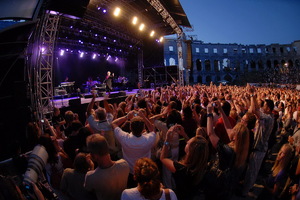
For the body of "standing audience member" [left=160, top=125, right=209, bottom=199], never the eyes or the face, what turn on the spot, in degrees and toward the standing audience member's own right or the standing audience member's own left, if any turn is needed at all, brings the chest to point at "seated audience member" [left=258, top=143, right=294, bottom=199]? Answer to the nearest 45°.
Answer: approximately 90° to the standing audience member's own right

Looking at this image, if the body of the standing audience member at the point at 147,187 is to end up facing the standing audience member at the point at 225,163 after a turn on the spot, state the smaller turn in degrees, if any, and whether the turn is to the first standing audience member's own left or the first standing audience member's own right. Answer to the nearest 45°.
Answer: approximately 45° to the first standing audience member's own right

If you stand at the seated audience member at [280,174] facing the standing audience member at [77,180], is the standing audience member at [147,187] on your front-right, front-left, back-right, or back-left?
front-left

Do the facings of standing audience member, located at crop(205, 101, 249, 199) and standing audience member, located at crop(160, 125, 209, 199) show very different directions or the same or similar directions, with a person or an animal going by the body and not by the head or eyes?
same or similar directions

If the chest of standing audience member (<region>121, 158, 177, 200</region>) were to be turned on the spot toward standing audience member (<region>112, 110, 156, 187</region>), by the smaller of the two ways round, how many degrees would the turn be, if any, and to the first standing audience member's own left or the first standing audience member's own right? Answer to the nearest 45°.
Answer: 0° — they already face them

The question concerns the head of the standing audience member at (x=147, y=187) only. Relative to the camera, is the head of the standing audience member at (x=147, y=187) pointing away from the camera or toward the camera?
away from the camera

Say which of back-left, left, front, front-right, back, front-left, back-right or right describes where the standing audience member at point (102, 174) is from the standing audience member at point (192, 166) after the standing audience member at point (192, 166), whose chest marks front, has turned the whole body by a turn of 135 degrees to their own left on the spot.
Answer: right

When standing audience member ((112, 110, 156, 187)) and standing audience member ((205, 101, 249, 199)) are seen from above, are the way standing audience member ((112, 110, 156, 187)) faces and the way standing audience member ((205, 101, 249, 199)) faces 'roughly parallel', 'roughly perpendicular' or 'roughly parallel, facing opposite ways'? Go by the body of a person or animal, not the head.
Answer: roughly parallel

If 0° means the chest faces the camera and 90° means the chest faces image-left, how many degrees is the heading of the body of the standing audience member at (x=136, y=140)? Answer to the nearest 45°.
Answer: approximately 180°

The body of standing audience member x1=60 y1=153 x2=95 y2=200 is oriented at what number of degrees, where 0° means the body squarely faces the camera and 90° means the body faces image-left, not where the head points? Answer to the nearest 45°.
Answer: approximately 225°

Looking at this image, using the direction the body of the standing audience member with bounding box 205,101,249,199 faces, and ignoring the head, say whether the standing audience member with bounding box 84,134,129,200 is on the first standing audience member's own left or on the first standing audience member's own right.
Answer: on the first standing audience member's own left

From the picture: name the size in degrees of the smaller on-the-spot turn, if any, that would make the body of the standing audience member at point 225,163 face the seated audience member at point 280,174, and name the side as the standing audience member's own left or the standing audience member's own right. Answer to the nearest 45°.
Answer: approximately 90° to the standing audience member's own right

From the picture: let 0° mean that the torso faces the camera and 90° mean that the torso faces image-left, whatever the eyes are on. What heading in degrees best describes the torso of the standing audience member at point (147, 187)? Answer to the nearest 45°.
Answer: approximately 180°

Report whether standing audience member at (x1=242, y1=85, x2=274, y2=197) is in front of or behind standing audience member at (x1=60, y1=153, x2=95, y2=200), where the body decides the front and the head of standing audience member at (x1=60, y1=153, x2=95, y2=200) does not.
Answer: in front

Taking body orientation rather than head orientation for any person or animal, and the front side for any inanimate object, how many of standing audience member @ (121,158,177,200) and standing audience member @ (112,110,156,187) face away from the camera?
2

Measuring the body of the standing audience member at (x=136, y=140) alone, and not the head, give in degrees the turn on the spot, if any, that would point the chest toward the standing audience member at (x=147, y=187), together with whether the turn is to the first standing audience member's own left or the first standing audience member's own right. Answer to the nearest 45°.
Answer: approximately 180°
